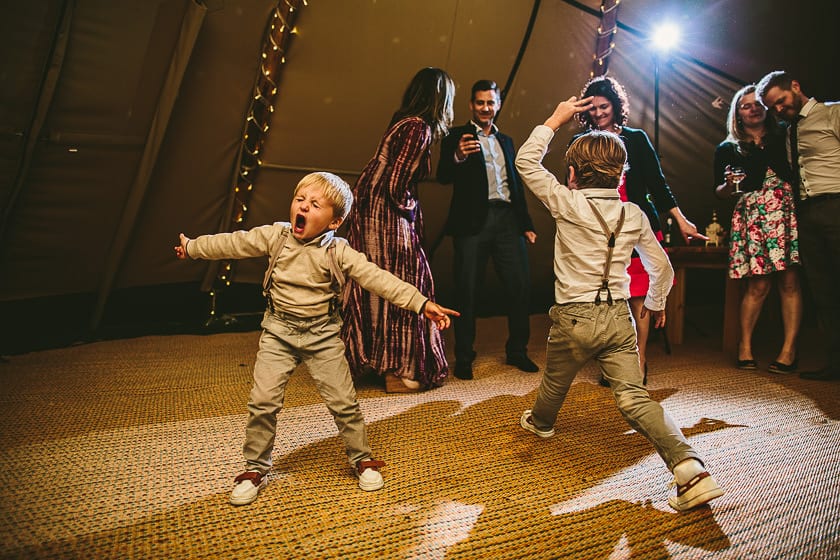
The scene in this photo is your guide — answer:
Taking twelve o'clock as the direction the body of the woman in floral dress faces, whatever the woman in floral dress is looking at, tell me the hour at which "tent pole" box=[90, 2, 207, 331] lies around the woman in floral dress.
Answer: The tent pole is roughly at 2 o'clock from the woman in floral dress.

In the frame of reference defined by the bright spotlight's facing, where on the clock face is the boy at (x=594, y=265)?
The boy is roughly at 12 o'clock from the bright spotlight.

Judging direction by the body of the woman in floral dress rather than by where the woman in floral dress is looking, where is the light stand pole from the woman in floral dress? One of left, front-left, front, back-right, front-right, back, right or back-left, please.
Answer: back-right

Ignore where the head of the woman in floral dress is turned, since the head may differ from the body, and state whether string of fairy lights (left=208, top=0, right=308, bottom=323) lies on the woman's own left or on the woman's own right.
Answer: on the woman's own right

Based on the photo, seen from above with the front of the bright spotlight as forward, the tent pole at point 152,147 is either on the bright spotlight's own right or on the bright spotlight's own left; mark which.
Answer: on the bright spotlight's own right

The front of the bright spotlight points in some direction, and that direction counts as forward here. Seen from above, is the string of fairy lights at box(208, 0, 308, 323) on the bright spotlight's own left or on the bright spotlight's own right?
on the bright spotlight's own right

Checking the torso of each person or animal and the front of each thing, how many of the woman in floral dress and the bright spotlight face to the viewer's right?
0

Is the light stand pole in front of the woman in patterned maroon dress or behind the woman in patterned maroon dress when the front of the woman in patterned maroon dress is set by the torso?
in front

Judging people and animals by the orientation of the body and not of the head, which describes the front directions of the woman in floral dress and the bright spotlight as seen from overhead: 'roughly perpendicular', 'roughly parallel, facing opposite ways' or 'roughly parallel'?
roughly parallel

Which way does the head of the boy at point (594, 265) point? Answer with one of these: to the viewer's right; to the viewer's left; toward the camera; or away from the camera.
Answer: away from the camera

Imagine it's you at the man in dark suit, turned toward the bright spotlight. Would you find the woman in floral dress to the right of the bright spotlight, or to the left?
right

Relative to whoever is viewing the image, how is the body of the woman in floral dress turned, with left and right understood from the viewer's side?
facing the viewer

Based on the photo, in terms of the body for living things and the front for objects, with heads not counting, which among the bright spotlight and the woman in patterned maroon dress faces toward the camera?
the bright spotlight
